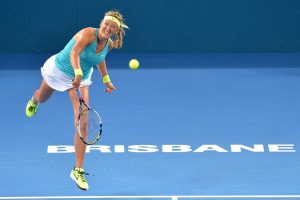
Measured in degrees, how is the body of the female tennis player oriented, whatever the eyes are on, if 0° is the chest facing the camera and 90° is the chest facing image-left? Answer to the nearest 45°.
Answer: approximately 315°
